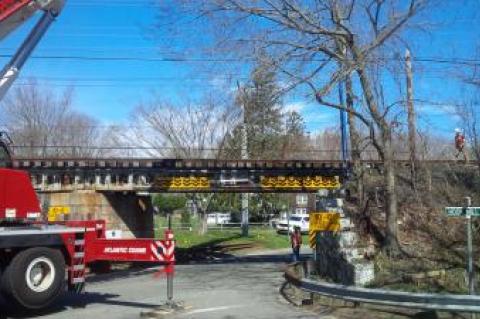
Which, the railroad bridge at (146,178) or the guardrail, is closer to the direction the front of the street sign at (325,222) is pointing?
the guardrail

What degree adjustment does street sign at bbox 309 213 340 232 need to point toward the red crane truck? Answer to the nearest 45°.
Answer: approximately 45° to its right

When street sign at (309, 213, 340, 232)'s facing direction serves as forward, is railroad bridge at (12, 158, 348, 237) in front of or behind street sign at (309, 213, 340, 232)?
behind

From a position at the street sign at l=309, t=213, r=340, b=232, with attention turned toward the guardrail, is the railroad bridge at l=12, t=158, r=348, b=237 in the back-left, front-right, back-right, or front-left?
back-right

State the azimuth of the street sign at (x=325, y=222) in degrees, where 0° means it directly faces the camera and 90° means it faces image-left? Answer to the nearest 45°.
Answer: approximately 0°

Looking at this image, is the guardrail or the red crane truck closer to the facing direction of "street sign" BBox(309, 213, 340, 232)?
the guardrail

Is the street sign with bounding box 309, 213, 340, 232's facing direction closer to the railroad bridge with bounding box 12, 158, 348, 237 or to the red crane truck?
the red crane truck

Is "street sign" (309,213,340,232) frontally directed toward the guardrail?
yes
